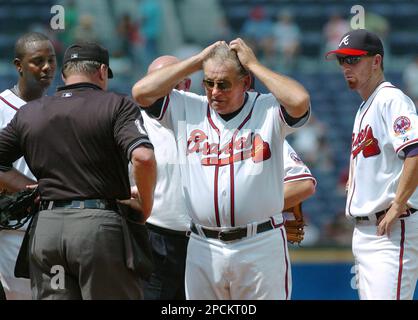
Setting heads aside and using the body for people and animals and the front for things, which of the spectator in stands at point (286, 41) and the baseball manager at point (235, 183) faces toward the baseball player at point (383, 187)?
the spectator in stands

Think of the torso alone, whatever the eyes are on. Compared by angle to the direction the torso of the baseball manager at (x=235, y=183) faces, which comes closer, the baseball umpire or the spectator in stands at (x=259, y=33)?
the baseball umpire

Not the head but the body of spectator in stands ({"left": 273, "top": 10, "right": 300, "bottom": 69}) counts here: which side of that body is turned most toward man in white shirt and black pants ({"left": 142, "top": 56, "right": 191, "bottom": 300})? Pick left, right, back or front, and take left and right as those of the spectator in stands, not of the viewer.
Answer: front

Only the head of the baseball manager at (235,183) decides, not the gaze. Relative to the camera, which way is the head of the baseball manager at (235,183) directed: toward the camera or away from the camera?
toward the camera

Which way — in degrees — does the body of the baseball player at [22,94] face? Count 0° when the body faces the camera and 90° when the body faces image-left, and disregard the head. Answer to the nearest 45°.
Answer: approximately 315°

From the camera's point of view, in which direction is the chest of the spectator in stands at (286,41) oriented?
toward the camera

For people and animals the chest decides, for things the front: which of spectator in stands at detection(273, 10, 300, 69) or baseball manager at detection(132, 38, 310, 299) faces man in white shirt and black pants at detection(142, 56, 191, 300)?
the spectator in stands

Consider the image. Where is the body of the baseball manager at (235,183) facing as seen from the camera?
toward the camera

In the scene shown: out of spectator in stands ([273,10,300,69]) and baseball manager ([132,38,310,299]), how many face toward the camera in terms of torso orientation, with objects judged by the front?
2

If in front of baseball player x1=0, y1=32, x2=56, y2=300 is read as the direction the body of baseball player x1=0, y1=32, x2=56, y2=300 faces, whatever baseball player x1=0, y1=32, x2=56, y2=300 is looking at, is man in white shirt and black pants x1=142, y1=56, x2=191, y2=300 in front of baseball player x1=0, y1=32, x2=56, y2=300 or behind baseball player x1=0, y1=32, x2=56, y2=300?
in front

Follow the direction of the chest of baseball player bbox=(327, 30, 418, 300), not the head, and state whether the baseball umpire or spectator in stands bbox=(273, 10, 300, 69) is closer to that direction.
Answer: the baseball umpire
